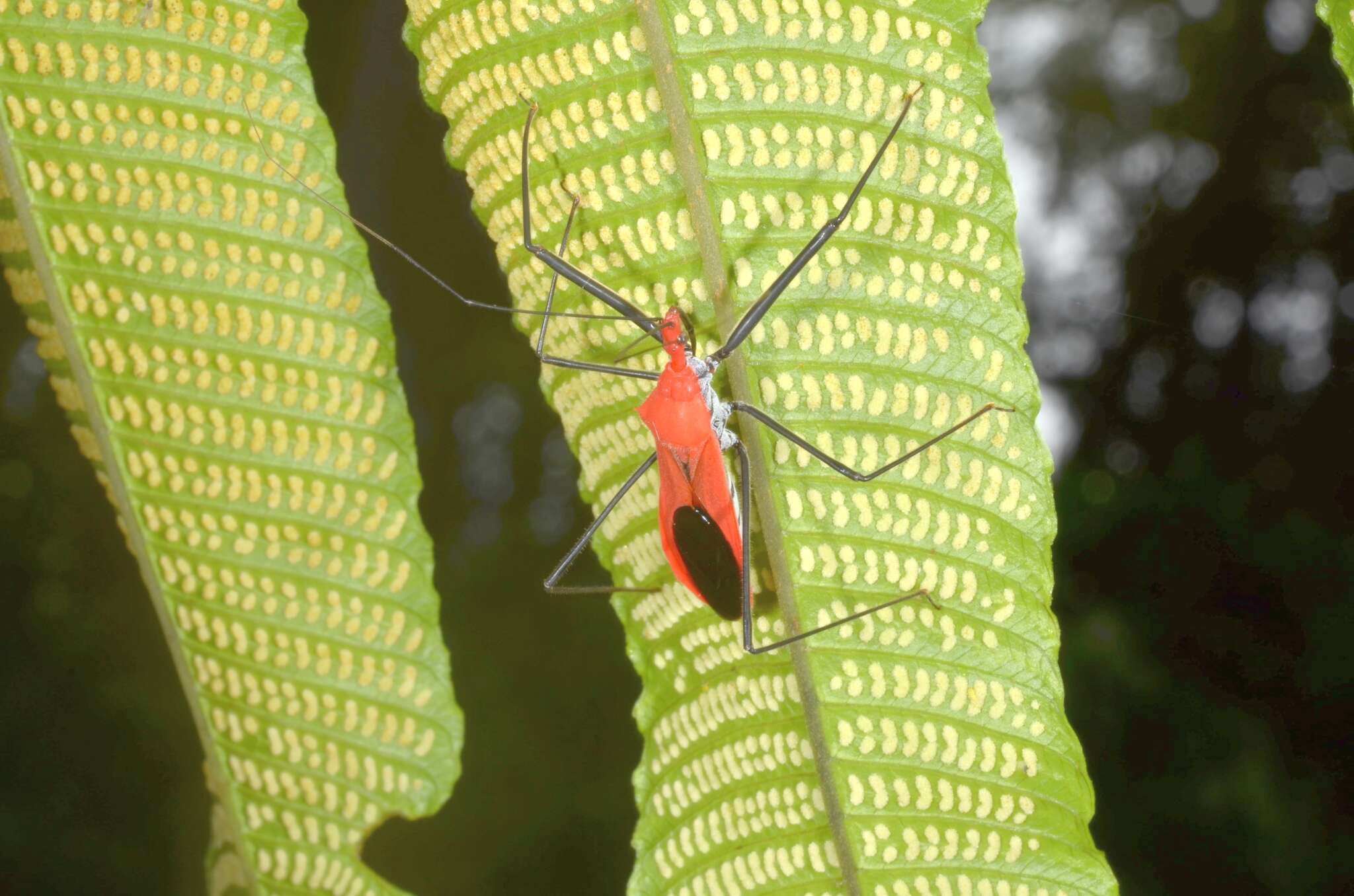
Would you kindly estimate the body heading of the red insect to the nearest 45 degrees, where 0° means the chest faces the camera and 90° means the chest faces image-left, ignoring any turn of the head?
approximately 180°
